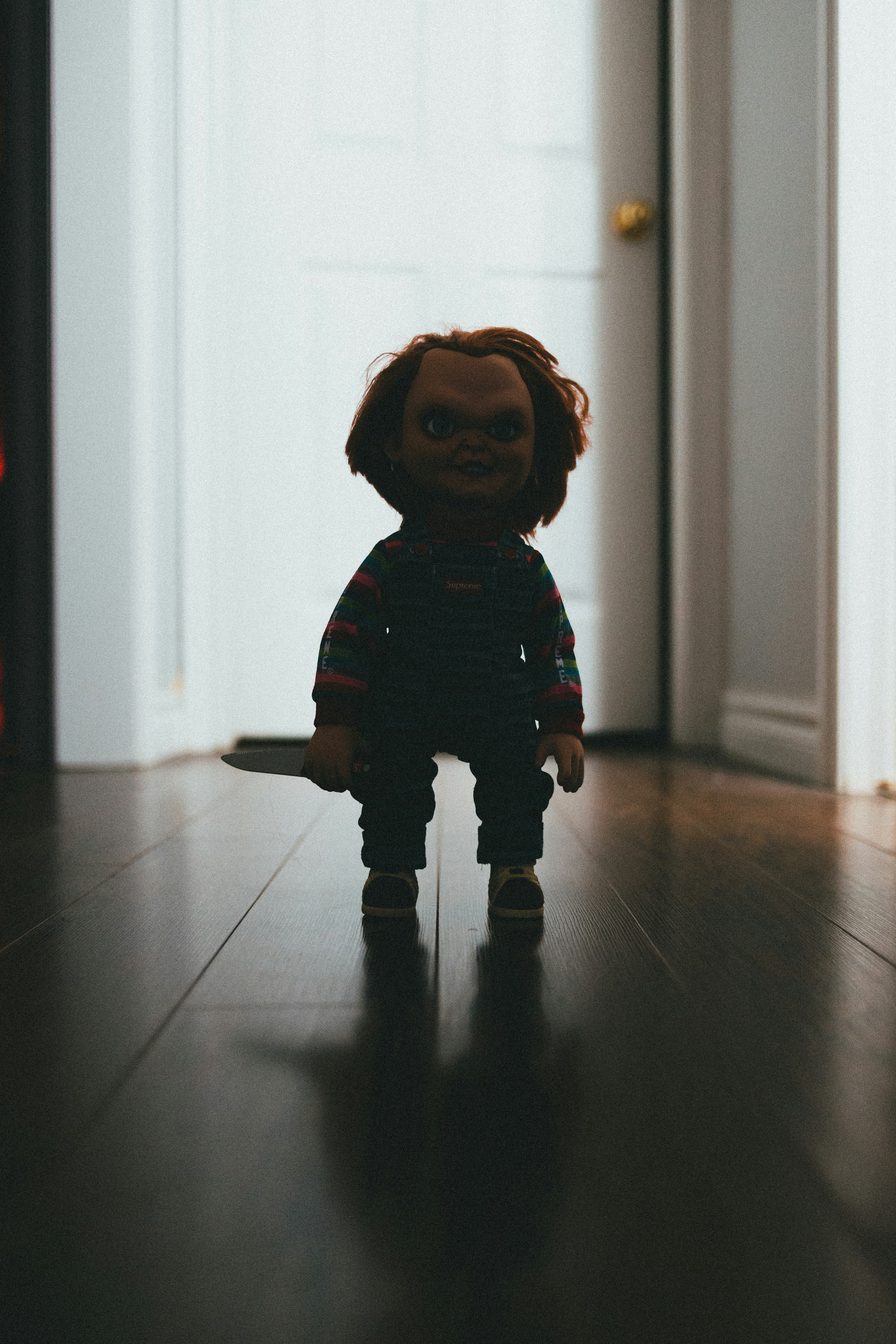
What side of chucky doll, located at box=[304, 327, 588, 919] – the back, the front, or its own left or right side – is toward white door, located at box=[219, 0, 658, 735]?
back

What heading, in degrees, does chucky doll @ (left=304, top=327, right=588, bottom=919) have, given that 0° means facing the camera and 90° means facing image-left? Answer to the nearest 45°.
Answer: approximately 0°
